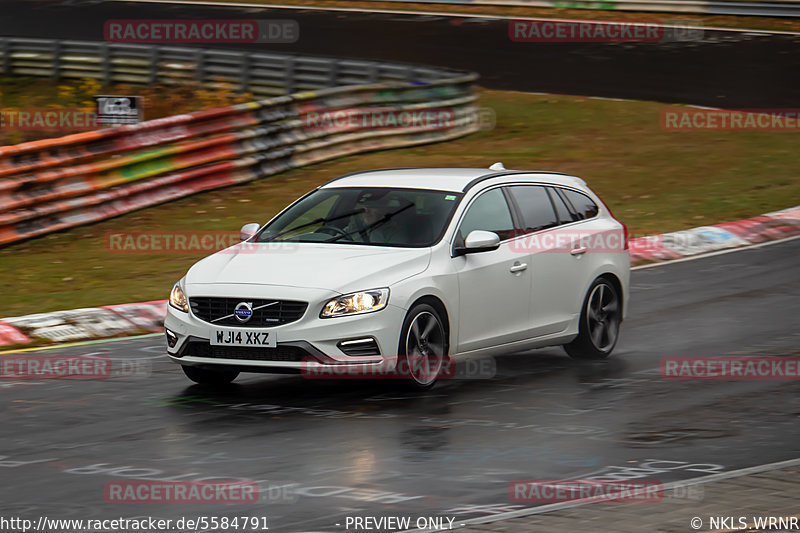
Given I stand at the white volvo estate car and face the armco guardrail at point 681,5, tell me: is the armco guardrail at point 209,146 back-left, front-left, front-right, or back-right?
front-left

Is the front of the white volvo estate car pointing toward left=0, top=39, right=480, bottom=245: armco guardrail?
no

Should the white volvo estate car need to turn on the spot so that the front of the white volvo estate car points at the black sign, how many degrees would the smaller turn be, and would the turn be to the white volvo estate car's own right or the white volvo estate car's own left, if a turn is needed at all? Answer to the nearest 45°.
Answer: approximately 90° to the white volvo estate car's own right

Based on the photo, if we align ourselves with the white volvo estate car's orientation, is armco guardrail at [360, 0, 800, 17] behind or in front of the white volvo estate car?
behind

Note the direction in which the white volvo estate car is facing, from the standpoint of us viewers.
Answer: facing the viewer and to the left of the viewer

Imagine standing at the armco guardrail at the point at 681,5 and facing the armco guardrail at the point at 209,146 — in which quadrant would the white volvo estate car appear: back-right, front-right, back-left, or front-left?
front-left

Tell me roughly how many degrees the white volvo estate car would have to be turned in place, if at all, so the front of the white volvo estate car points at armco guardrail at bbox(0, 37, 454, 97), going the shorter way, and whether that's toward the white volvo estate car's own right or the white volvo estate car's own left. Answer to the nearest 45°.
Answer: approximately 135° to the white volvo estate car's own right

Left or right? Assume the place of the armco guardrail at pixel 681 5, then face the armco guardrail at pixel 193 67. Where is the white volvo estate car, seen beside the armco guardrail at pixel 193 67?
left
